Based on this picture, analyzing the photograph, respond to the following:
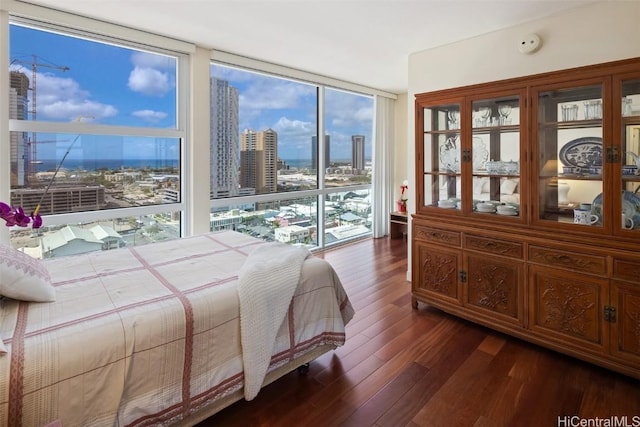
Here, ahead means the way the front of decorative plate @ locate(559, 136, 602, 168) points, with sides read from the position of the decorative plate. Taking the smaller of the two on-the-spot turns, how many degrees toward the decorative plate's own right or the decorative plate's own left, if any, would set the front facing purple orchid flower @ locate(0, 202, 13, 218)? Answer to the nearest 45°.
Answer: approximately 45° to the decorative plate's own right

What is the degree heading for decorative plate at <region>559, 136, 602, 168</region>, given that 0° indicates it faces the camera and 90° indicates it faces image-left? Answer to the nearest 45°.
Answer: approximately 0°
